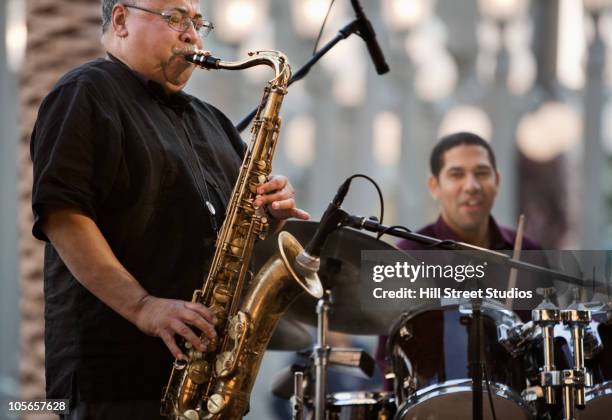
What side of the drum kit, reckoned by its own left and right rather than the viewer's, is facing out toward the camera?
front

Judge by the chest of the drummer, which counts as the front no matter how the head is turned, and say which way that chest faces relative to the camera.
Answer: toward the camera

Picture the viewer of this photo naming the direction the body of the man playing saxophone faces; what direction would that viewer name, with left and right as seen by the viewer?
facing the viewer and to the right of the viewer

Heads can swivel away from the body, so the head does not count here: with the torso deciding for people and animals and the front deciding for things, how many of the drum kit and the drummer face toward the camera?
2

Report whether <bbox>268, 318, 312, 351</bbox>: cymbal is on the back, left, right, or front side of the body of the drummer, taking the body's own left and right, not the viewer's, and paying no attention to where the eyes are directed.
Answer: right

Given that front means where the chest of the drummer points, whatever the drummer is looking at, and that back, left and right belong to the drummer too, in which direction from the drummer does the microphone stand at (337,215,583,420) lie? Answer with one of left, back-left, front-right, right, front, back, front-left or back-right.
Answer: front
